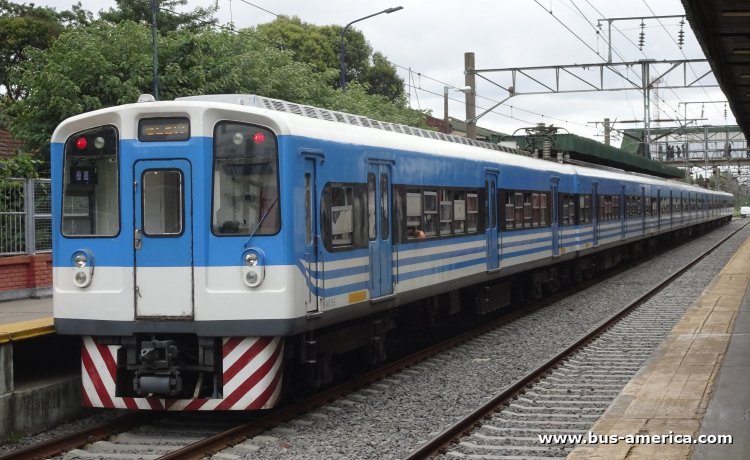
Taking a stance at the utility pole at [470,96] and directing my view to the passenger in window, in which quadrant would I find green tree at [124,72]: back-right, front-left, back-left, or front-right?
front-right

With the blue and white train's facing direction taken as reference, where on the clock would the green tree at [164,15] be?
The green tree is roughly at 4 o'clock from the blue and white train.

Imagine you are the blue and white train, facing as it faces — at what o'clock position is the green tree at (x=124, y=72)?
The green tree is roughly at 4 o'clock from the blue and white train.

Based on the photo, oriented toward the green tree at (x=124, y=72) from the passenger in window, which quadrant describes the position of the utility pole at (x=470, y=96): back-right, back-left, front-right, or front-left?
front-right

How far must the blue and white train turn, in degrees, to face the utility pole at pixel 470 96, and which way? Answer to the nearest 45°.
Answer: approximately 135° to its right

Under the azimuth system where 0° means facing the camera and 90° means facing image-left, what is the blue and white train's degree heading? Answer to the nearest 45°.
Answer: approximately 45°
